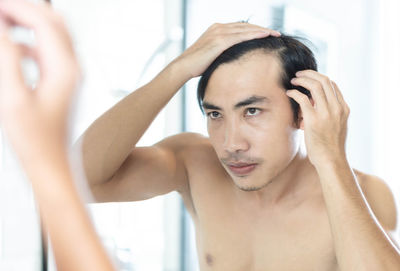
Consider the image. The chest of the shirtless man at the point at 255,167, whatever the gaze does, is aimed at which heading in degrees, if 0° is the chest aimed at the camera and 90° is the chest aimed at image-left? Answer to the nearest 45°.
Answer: approximately 45°
